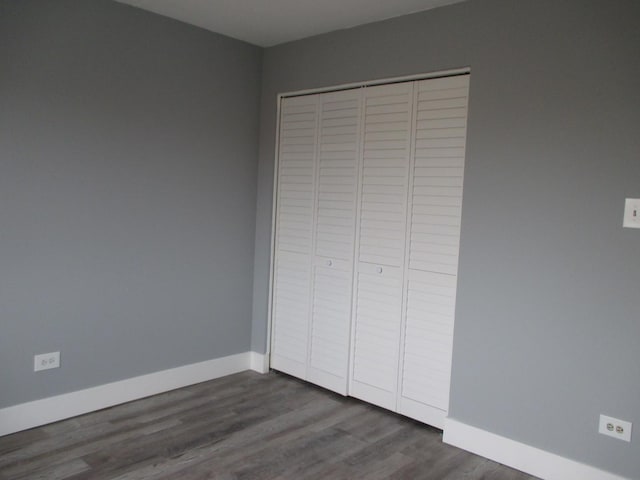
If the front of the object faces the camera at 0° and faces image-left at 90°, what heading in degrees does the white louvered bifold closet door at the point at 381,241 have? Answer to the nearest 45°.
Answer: approximately 45°

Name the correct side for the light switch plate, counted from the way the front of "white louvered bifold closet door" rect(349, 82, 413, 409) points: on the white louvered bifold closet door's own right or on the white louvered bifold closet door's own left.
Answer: on the white louvered bifold closet door's own left

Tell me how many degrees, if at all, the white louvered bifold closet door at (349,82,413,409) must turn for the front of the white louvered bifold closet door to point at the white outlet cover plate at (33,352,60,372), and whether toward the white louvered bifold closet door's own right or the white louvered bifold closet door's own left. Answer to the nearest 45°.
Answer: approximately 45° to the white louvered bifold closet door's own right

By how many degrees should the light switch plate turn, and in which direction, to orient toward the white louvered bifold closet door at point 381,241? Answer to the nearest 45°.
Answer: approximately 90° to its right

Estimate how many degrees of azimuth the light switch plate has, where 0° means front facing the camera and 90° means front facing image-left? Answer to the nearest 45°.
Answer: approximately 0°

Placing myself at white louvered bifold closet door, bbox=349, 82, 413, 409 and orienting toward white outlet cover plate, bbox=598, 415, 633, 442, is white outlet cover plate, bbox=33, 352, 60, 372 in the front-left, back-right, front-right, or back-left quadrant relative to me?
back-right

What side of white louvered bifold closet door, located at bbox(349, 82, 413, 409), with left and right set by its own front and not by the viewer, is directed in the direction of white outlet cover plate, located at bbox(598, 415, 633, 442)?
left
